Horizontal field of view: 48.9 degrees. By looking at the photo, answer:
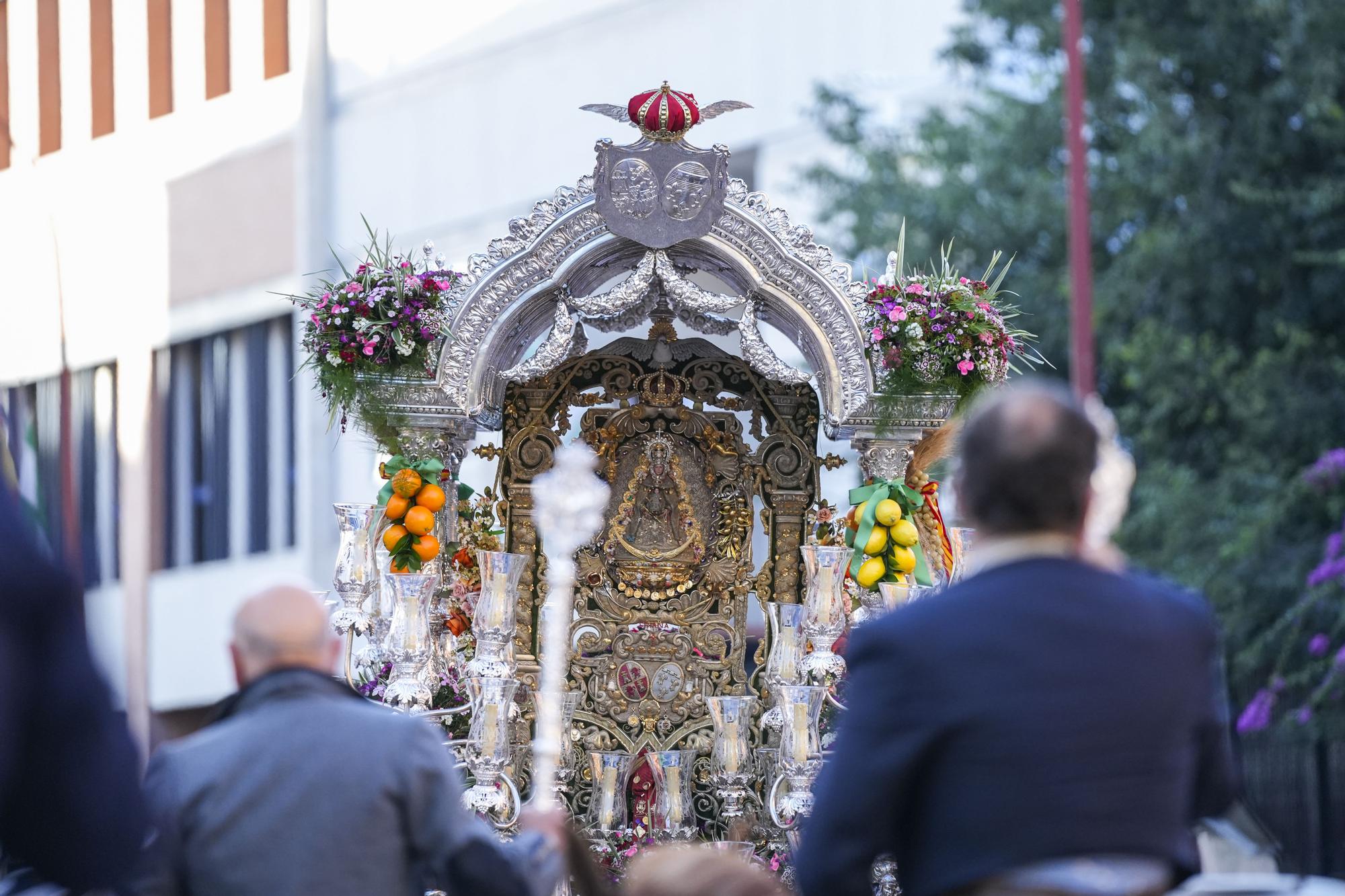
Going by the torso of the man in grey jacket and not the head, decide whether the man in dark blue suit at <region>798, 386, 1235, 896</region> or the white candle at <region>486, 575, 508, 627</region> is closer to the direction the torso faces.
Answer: the white candle

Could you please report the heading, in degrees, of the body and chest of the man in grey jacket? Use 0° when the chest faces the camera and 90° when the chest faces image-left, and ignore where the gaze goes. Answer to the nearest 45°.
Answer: approximately 180°

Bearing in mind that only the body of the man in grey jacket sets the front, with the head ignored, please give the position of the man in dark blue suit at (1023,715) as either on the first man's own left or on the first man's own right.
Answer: on the first man's own right

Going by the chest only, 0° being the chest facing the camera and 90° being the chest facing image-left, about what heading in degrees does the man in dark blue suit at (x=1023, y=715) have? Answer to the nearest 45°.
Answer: approximately 180°

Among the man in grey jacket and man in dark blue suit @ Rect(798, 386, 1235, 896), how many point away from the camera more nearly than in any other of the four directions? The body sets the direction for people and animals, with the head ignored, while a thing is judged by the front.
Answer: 2

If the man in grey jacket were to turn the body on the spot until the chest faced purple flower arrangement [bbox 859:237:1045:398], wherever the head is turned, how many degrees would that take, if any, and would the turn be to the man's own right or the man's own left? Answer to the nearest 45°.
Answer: approximately 45° to the man's own right

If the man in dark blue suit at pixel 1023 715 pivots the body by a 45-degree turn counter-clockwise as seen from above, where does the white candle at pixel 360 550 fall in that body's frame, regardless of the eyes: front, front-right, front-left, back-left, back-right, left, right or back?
front

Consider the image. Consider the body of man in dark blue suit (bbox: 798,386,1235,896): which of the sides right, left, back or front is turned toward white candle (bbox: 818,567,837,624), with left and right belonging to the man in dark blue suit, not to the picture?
front

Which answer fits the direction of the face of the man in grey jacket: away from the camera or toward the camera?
away from the camera

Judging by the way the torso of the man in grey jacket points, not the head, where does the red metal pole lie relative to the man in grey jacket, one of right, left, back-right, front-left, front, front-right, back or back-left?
front-right

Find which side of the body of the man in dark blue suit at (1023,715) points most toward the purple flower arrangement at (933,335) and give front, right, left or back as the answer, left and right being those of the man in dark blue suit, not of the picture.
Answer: front
